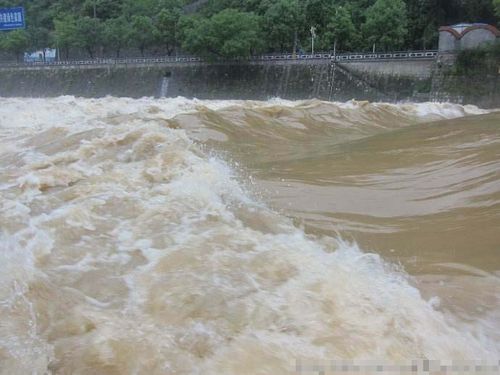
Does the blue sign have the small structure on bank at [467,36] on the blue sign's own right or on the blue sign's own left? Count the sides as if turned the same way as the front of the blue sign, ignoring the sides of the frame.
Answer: on the blue sign's own left

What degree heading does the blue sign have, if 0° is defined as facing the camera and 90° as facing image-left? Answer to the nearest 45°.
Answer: approximately 0°

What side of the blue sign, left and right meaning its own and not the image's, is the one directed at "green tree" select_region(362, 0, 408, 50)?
left
